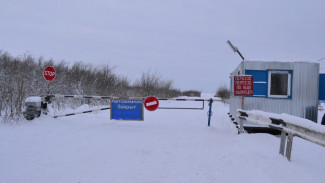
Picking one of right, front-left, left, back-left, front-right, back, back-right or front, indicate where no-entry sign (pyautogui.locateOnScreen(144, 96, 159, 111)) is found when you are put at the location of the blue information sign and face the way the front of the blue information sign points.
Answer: left

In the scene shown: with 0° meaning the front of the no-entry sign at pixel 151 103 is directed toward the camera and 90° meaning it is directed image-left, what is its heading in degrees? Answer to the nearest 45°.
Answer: approximately 0°

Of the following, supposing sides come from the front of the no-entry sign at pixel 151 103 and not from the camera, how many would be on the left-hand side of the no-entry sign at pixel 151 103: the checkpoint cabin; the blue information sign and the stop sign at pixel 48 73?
1

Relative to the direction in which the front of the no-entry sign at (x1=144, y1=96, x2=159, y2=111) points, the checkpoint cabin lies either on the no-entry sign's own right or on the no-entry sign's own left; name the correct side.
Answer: on the no-entry sign's own left

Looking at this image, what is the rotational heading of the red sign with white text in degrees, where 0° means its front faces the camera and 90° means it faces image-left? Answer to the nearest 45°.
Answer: approximately 0°

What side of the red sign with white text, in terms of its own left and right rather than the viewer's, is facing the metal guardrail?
front

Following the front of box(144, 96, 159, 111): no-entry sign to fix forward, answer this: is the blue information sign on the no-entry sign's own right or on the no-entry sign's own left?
on the no-entry sign's own right

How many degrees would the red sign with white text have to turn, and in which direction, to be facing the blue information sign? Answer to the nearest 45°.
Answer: approximately 90° to its right

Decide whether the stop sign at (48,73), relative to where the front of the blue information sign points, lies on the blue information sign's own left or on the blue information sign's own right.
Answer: on the blue information sign's own right
